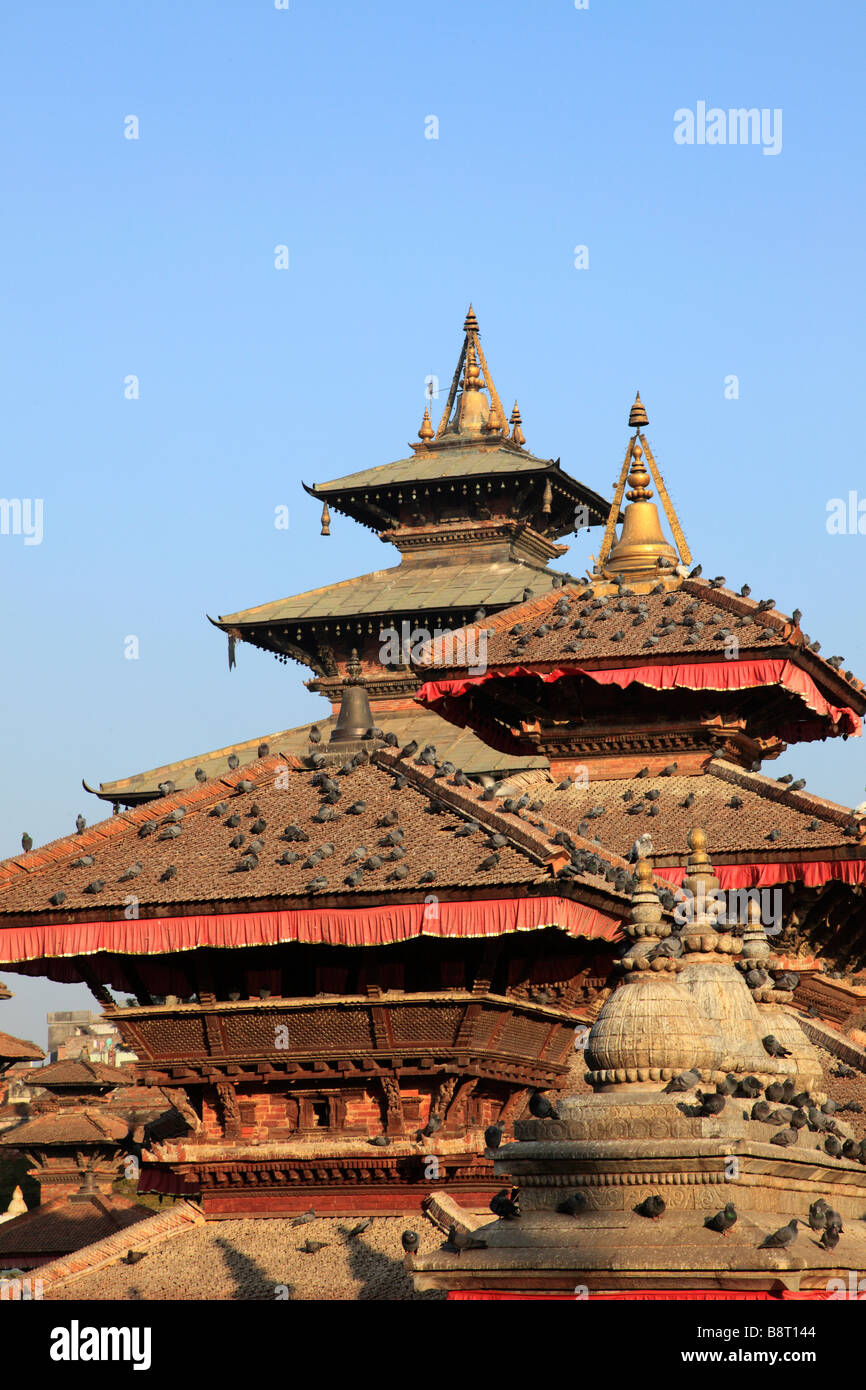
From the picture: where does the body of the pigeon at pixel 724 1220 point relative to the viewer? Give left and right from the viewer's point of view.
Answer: facing to the right of the viewer

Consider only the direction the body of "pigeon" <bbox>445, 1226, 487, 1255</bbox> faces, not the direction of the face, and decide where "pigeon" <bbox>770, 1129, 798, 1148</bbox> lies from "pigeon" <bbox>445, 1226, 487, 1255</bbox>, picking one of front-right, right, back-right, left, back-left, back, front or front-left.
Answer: back

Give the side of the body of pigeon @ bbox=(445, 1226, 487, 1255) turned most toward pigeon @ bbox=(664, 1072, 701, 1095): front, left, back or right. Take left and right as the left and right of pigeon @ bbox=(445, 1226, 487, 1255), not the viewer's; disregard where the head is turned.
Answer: back

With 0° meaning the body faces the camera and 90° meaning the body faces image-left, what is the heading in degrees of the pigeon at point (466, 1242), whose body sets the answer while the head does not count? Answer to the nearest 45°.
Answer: approximately 90°
